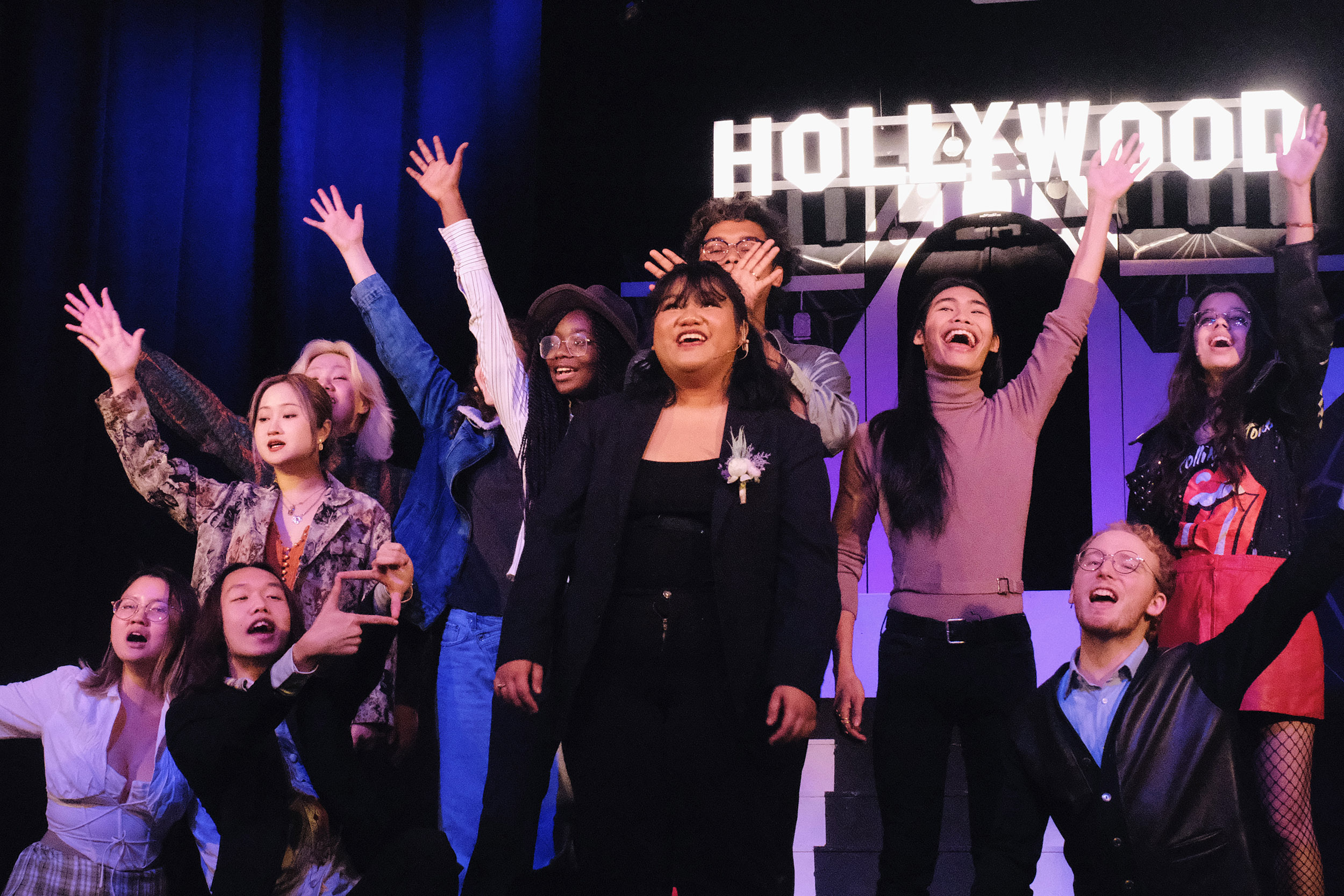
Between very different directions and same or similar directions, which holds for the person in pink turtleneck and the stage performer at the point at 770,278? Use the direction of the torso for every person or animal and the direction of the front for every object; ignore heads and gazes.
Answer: same or similar directions

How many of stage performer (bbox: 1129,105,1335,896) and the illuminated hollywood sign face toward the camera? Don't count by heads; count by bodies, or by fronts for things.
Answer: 2

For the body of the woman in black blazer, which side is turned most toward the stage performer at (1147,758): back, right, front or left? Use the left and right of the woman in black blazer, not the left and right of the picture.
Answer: left

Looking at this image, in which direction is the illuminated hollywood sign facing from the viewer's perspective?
toward the camera

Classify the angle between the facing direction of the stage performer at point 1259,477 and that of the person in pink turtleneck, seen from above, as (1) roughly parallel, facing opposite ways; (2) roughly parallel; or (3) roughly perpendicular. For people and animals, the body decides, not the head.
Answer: roughly parallel

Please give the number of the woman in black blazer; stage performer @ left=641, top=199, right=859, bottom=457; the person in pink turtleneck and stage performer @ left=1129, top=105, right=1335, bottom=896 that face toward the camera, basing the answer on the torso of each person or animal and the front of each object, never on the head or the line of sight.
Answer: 4

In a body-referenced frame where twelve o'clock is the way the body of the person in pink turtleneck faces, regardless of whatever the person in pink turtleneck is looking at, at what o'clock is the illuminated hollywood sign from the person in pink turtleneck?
The illuminated hollywood sign is roughly at 6 o'clock from the person in pink turtleneck.

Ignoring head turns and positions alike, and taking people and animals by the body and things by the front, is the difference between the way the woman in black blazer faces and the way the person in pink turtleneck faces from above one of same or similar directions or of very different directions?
same or similar directions

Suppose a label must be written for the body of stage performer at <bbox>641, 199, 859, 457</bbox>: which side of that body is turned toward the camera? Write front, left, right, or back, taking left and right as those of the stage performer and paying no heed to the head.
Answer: front

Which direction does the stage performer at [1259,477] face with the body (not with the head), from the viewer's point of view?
toward the camera

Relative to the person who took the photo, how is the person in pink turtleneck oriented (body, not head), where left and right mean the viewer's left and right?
facing the viewer

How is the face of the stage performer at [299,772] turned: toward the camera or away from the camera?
toward the camera

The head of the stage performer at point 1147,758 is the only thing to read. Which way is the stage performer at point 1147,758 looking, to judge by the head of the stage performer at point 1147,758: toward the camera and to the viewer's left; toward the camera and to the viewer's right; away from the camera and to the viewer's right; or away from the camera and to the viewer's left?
toward the camera and to the viewer's left

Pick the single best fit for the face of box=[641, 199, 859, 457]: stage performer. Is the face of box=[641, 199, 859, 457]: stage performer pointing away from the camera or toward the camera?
toward the camera

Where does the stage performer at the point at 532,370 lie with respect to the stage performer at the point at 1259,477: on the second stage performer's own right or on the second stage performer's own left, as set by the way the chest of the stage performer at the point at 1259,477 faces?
on the second stage performer's own right
